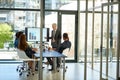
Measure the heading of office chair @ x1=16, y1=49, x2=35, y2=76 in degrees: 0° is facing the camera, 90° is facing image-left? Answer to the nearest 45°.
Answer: approximately 225°
